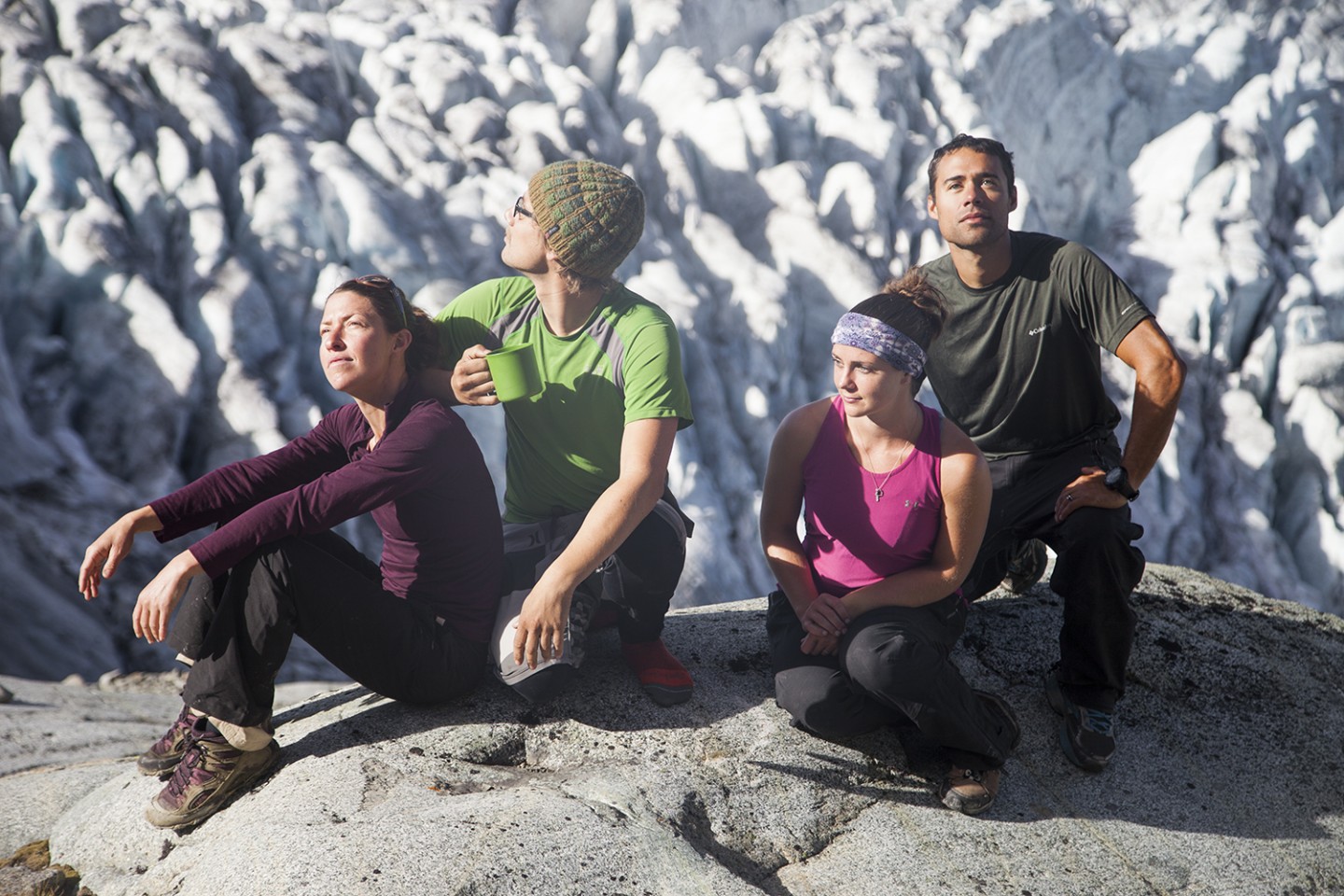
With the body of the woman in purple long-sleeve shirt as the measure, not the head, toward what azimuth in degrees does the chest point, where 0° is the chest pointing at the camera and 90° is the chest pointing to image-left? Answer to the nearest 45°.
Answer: approximately 45°

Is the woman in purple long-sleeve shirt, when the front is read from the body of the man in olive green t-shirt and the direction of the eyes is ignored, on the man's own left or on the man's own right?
on the man's own right

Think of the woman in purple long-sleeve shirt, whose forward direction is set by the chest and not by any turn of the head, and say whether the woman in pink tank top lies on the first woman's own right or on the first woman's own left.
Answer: on the first woman's own left

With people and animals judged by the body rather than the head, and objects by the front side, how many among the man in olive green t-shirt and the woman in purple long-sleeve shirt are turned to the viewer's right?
0

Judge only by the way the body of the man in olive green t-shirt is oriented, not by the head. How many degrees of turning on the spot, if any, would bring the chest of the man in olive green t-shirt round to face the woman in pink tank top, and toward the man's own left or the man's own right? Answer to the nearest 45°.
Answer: approximately 45° to the man's own right

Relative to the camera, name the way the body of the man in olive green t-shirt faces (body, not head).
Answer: toward the camera

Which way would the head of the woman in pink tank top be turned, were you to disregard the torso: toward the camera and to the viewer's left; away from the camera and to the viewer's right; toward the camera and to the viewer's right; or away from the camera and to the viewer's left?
toward the camera and to the viewer's left

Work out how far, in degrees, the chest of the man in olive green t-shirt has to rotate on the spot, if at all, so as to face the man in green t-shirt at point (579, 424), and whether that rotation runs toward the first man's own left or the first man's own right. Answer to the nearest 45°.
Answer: approximately 45° to the first man's own right

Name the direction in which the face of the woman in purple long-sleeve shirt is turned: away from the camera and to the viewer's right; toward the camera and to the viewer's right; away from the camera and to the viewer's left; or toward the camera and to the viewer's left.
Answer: toward the camera and to the viewer's left

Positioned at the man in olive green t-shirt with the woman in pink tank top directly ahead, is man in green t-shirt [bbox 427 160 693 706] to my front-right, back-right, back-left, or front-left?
front-right
